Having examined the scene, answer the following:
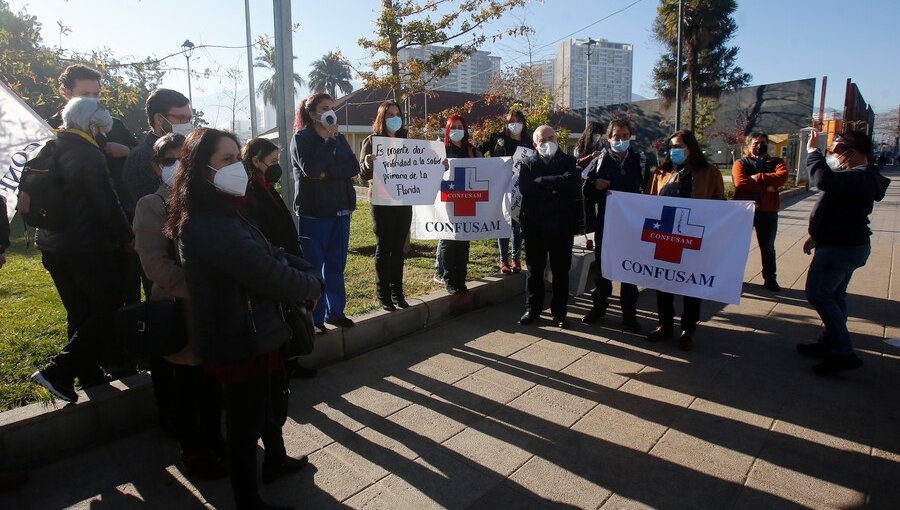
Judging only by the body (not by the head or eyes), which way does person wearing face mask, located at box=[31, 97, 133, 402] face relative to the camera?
to the viewer's right

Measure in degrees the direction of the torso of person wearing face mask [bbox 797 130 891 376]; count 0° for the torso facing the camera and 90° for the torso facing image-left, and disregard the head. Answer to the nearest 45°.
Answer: approximately 90°

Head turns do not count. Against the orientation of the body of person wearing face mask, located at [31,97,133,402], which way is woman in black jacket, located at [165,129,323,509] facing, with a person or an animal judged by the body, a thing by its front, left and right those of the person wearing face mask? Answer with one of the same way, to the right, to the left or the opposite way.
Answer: the same way

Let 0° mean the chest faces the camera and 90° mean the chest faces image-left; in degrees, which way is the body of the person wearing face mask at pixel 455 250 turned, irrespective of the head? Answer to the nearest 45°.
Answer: approximately 0°

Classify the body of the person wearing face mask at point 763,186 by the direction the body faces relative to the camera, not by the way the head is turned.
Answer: toward the camera

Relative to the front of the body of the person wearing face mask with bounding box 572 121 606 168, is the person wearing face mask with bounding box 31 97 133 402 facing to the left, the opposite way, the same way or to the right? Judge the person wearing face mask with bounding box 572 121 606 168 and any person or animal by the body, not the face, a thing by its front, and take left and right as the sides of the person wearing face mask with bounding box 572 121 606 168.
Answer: to the left

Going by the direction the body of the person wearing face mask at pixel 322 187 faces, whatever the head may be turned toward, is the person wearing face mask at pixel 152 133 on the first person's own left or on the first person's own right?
on the first person's own right

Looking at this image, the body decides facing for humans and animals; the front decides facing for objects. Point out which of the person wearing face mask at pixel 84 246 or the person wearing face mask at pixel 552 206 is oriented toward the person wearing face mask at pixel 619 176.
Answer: the person wearing face mask at pixel 84 246

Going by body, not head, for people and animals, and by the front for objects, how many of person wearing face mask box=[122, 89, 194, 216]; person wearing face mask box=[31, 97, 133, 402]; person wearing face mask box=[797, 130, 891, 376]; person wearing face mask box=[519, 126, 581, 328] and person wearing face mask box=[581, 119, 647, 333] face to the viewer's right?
2

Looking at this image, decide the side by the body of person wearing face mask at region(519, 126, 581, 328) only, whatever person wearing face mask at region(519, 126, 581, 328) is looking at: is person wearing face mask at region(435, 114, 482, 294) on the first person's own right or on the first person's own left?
on the first person's own right

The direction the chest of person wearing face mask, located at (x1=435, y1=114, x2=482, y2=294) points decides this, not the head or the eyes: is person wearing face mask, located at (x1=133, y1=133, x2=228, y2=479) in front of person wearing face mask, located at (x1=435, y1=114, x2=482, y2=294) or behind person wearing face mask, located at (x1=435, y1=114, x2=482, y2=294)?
in front

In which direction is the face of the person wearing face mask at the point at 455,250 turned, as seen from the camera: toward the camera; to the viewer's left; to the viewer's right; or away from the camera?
toward the camera

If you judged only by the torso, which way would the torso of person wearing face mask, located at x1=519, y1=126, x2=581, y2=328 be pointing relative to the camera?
toward the camera

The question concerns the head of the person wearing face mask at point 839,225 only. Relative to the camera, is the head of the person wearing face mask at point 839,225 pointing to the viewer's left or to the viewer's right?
to the viewer's left

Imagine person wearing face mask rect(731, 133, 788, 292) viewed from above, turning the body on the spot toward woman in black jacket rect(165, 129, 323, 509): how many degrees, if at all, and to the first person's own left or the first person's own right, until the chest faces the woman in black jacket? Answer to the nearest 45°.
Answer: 0° — they already face them

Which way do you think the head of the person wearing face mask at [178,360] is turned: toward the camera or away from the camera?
toward the camera

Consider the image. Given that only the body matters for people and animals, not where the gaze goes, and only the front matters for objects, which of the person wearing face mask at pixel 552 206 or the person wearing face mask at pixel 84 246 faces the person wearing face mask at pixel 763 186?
the person wearing face mask at pixel 84 246

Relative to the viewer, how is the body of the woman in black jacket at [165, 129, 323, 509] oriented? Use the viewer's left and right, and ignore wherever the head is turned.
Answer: facing to the right of the viewer
